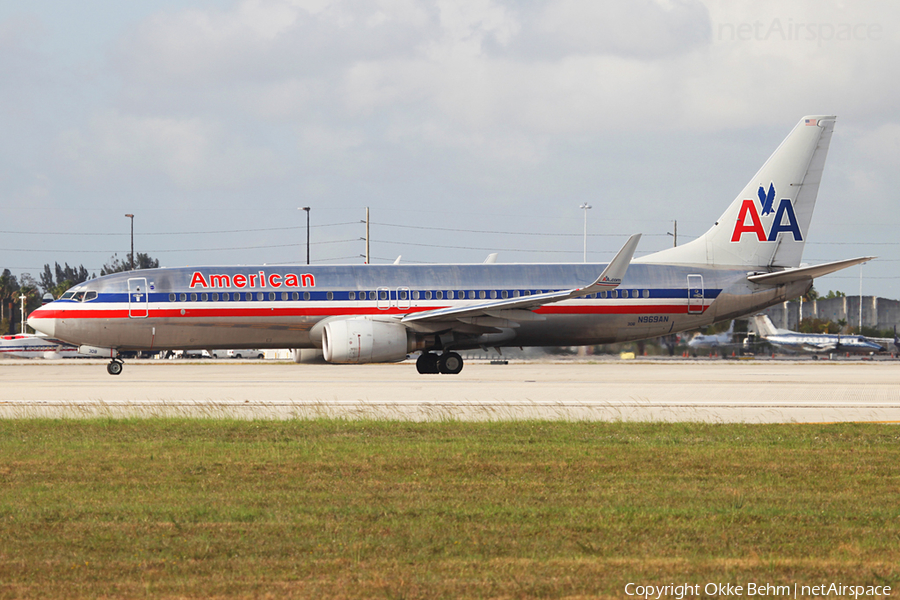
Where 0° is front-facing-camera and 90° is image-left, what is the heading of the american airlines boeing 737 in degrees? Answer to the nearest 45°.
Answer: approximately 90°
